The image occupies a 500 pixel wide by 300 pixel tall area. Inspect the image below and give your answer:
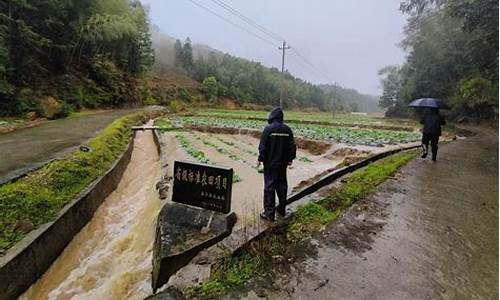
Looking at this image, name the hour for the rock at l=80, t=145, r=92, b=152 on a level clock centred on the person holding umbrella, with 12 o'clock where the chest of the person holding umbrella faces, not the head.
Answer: The rock is roughly at 8 o'clock from the person holding umbrella.

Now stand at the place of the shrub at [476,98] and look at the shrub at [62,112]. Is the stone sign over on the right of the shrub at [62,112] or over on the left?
left

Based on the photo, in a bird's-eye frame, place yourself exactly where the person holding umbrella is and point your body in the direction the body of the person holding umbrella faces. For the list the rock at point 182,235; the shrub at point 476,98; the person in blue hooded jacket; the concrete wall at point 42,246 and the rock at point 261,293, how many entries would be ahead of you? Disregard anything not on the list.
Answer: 1

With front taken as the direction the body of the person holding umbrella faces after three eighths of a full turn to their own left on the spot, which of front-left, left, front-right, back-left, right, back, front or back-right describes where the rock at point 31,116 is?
front-right

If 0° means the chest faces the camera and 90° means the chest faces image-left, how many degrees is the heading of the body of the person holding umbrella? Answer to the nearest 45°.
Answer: approximately 180°

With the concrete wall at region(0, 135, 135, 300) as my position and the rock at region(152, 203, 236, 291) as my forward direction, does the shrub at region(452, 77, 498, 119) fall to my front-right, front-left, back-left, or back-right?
front-left

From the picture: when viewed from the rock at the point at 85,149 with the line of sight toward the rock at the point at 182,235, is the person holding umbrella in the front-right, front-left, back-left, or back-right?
front-left

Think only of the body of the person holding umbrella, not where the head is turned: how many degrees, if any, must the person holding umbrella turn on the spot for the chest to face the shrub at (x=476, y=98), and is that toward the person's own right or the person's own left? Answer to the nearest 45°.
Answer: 0° — they already face it

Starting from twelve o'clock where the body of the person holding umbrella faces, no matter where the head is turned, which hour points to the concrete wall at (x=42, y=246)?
The concrete wall is roughly at 7 o'clock from the person holding umbrella.

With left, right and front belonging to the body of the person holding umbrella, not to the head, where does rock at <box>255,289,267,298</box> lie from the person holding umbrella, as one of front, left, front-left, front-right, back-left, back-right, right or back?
back

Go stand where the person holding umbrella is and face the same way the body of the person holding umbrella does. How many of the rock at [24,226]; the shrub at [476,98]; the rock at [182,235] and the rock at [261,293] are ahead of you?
1

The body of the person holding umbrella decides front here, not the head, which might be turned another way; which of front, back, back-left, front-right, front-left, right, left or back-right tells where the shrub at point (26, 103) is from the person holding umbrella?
left

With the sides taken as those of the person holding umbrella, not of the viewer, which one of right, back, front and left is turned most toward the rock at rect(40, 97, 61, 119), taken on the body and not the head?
left
